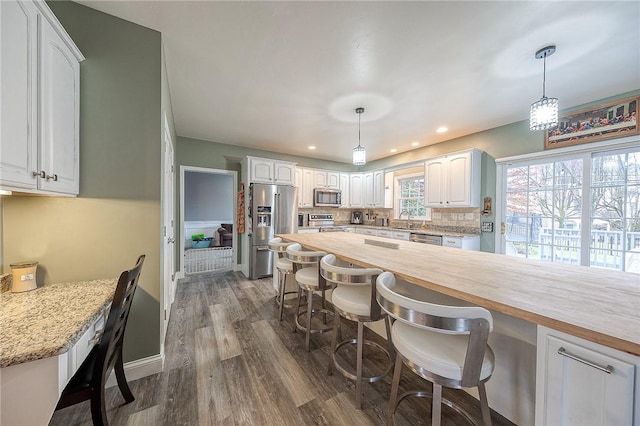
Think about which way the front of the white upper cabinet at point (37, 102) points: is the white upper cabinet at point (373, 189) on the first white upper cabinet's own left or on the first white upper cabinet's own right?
on the first white upper cabinet's own left

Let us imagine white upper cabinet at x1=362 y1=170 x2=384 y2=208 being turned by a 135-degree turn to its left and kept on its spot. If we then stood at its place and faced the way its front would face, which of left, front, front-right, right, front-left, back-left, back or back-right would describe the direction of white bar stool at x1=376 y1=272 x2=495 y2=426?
right

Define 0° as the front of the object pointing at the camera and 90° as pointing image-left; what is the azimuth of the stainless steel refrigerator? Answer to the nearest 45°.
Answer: approximately 0°

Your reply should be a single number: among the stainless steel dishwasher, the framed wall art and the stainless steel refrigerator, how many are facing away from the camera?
0

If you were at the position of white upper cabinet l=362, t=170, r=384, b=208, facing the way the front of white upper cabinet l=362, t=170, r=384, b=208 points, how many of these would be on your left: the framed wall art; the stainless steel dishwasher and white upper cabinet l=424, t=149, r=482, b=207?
3

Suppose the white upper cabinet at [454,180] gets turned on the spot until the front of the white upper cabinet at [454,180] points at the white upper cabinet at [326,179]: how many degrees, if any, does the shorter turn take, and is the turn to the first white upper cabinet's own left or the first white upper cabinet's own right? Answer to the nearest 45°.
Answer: approximately 45° to the first white upper cabinet's own right

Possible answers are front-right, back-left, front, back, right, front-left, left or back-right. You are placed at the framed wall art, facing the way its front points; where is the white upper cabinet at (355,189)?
front-right

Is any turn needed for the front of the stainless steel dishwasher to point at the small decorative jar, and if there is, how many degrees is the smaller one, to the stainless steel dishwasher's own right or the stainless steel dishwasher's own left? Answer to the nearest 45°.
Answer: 0° — it already faces it

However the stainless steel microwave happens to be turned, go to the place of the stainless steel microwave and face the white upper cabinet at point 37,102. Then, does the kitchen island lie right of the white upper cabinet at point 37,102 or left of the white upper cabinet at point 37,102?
left

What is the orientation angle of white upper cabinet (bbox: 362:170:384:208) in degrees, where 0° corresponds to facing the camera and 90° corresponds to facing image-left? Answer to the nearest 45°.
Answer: approximately 45°

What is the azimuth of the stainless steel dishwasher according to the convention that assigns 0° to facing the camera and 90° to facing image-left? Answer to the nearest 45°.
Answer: approximately 45°

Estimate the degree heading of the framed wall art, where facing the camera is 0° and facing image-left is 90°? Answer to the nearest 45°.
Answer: approximately 45°

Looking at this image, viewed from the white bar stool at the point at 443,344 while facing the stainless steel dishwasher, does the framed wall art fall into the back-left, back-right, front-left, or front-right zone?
front-right

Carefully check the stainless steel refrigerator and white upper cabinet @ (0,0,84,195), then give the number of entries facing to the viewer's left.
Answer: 0

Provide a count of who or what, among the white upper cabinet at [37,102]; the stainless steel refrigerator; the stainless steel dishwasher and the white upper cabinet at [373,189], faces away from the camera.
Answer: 0

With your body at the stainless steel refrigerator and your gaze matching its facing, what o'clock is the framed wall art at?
The framed wall art is roughly at 10 o'clock from the stainless steel refrigerator.

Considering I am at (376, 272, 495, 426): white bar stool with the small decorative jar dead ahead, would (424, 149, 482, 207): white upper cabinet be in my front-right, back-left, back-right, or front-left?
back-right
